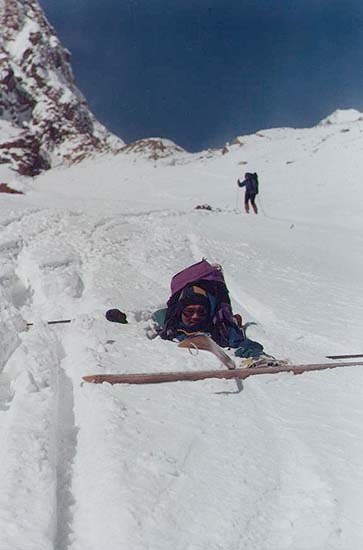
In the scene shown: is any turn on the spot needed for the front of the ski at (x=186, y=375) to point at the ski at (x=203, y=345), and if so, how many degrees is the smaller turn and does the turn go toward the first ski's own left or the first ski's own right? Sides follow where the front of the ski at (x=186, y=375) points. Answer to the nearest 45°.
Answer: approximately 90° to the first ski's own right

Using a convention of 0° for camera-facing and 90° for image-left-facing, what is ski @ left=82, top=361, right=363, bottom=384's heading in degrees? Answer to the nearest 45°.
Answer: approximately 90°

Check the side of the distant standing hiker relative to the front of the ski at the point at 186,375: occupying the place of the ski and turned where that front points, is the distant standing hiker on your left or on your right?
on your right
